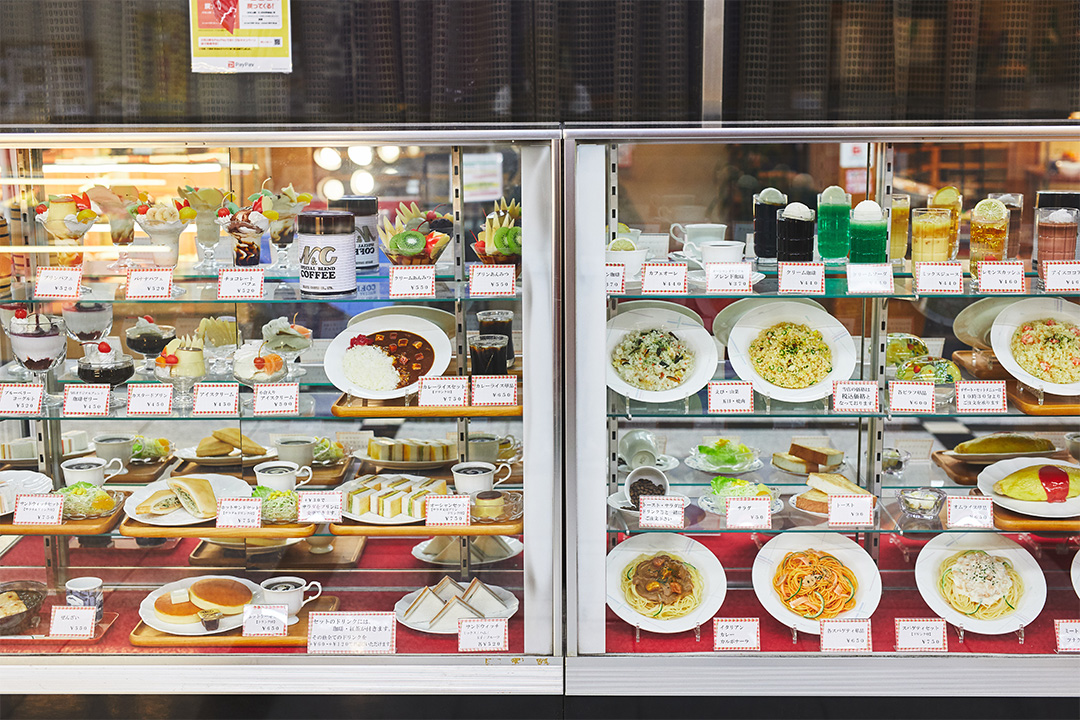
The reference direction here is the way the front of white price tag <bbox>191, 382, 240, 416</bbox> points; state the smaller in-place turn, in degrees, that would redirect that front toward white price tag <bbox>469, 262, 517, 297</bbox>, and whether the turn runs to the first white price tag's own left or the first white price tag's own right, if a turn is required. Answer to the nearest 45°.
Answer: approximately 45° to the first white price tag's own left

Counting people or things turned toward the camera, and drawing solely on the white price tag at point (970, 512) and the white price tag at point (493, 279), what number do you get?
2

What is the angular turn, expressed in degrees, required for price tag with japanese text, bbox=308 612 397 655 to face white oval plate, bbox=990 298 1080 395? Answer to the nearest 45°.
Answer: approximately 90° to its left

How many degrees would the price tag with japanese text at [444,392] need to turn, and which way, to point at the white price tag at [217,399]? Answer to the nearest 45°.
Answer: approximately 90° to its right

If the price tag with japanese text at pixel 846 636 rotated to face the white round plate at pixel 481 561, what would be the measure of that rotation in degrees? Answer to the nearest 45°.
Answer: approximately 90° to its right

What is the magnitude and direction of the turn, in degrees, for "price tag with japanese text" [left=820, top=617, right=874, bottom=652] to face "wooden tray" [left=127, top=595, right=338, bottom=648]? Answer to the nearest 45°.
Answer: approximately 90° to its right

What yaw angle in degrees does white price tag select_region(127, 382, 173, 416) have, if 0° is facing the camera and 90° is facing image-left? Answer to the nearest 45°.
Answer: approximately 0°

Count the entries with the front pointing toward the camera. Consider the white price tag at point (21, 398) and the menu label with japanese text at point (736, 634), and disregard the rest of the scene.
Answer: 2

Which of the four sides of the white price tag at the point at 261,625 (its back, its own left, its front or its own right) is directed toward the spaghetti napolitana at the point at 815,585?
left

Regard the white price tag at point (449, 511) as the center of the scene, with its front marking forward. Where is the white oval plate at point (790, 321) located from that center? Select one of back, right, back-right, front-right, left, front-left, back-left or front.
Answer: left

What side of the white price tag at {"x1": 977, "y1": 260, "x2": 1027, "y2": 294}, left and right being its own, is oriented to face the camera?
front
